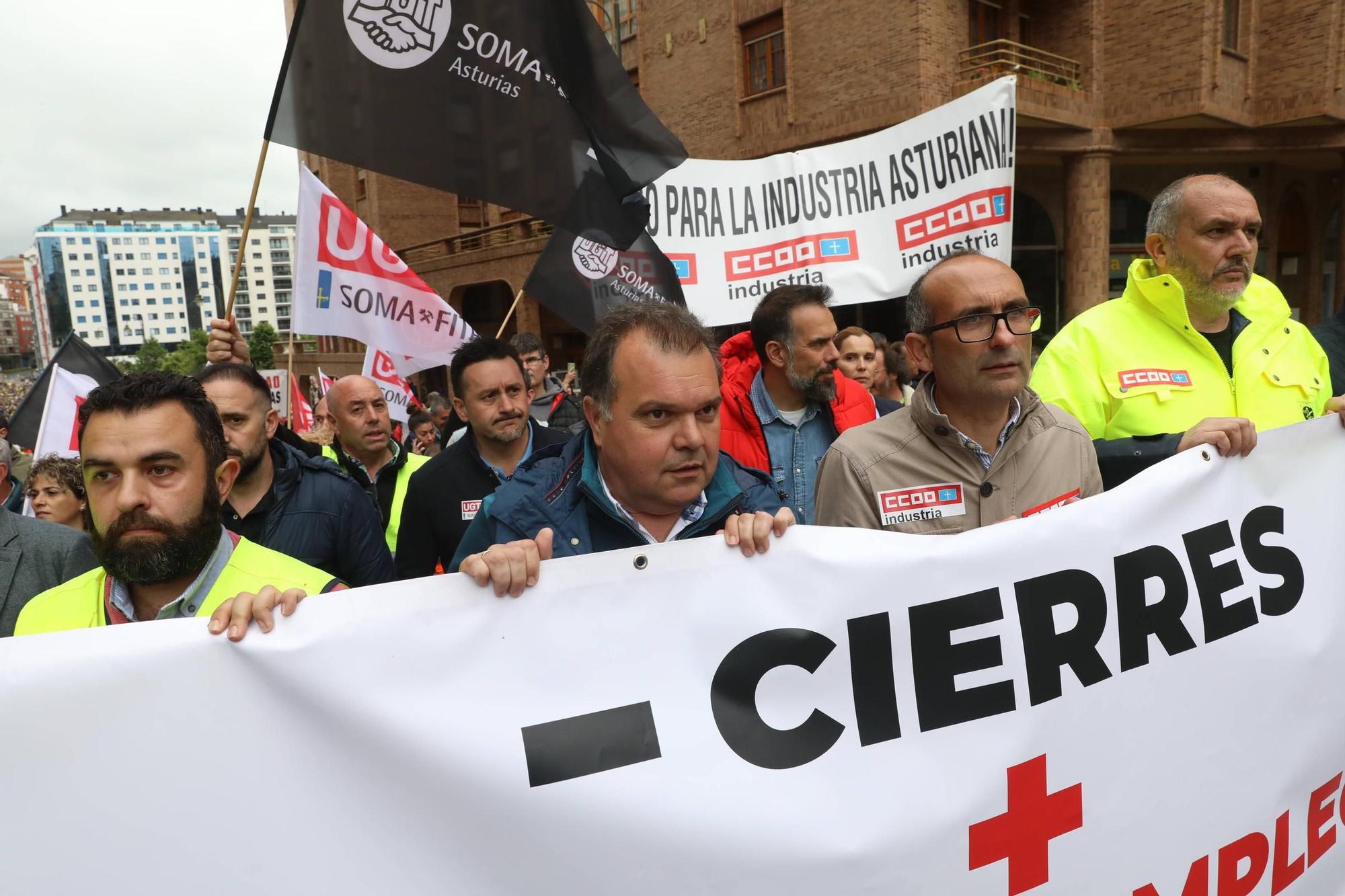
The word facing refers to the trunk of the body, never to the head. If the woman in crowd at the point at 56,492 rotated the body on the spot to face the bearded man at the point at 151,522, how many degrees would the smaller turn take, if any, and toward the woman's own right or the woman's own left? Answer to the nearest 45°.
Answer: approximately 45° to the woman's own left

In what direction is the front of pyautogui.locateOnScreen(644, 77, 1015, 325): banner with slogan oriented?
toward the camera

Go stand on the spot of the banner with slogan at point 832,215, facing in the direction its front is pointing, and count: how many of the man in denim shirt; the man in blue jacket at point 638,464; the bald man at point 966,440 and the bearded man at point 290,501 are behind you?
0

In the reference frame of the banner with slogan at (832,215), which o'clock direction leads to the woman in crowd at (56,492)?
The woman in crowd is roughly at 2 o'clock from the banner with slogan.

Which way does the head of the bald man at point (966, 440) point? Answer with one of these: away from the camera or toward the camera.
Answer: toward the camera

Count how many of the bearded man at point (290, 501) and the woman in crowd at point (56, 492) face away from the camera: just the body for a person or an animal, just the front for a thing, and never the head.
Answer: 0

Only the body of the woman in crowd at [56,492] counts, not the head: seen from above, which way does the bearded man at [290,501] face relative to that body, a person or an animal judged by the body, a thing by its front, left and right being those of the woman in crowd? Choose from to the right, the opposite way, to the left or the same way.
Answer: the same way

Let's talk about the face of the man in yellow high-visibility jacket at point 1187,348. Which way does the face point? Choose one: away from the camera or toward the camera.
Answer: toward the camera

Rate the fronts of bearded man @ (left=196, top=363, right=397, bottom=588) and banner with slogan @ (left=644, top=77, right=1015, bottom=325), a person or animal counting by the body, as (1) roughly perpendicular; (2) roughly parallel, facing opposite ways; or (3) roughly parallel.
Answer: roughly parallel

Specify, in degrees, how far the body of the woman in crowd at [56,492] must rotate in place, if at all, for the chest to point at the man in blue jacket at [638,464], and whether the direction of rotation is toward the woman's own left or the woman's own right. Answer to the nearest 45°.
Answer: approximately 45° to the woman's own left

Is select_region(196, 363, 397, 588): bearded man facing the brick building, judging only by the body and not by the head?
no

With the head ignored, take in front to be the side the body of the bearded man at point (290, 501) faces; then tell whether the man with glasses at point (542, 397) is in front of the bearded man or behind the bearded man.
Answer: behind

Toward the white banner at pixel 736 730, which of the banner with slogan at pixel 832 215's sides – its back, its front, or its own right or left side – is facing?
front

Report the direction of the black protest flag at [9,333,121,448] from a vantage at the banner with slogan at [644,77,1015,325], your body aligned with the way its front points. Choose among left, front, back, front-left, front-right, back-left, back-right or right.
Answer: right

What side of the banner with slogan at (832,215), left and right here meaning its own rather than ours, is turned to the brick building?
back

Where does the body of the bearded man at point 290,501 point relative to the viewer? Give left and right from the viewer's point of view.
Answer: facing the viewer and to the left of the viewer

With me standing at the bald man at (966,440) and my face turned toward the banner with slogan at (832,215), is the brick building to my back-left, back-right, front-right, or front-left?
front-right

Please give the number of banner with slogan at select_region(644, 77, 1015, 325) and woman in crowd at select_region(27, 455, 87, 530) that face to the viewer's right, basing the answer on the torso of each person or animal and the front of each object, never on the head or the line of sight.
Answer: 0

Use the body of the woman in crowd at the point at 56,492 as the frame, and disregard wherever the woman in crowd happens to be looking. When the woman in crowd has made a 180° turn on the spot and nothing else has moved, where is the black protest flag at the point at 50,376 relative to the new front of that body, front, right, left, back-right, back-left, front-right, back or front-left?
front-left

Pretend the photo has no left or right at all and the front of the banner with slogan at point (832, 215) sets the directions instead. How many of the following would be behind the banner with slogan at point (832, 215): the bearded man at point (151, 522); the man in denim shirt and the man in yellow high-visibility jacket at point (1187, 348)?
0
